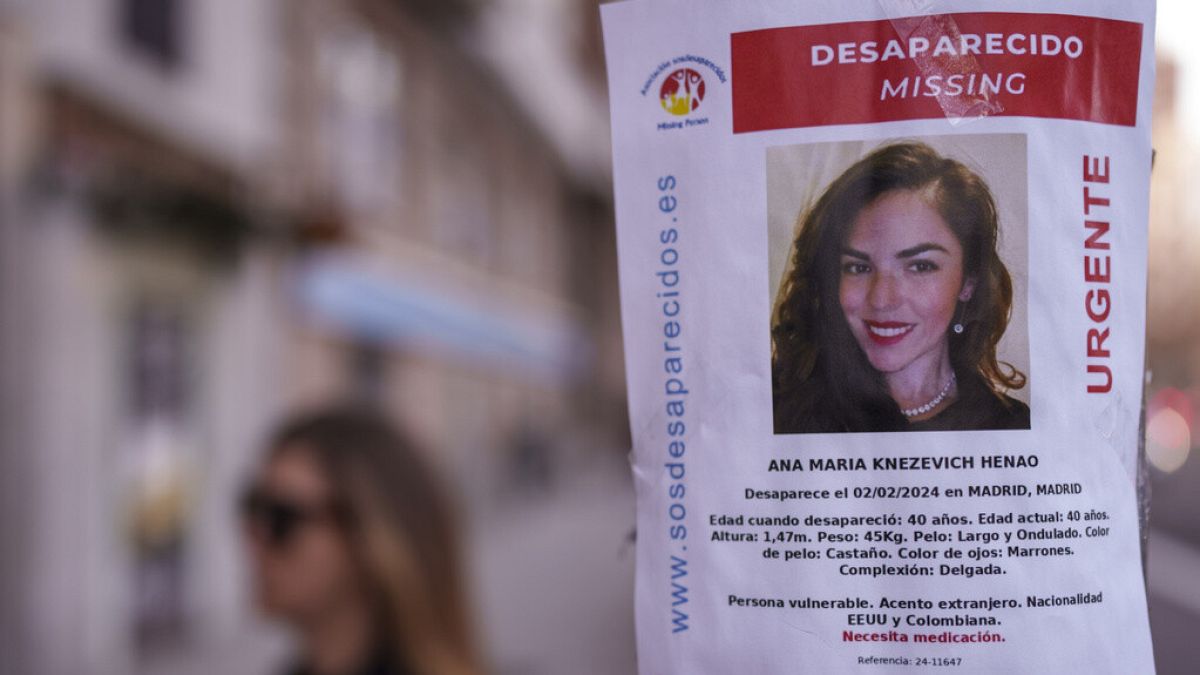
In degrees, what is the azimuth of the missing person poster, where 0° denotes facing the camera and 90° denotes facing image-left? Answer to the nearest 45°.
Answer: approximately 0°

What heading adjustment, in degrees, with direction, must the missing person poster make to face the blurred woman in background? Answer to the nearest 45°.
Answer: approximately 135° to its right
